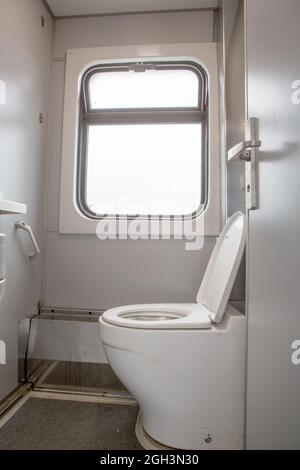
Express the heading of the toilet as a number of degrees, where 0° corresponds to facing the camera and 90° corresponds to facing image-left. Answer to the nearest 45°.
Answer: approximately 90°
